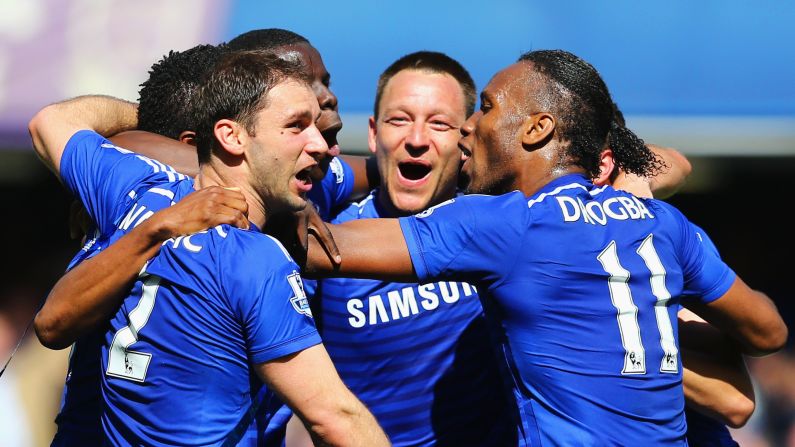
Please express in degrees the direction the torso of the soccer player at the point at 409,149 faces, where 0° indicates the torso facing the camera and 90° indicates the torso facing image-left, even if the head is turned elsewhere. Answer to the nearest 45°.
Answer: approximately 0°

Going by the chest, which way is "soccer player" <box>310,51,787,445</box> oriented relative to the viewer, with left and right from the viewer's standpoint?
facing away from the viewer and to the left of the viewer

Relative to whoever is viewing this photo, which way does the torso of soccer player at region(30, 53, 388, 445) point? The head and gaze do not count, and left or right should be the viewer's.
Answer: facing away from the viewer and to the right of the viewer

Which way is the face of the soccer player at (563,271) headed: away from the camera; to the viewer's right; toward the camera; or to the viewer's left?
to the viewer's left

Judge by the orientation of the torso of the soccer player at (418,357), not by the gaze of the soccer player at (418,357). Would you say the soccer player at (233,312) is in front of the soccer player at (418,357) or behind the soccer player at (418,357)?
in front
